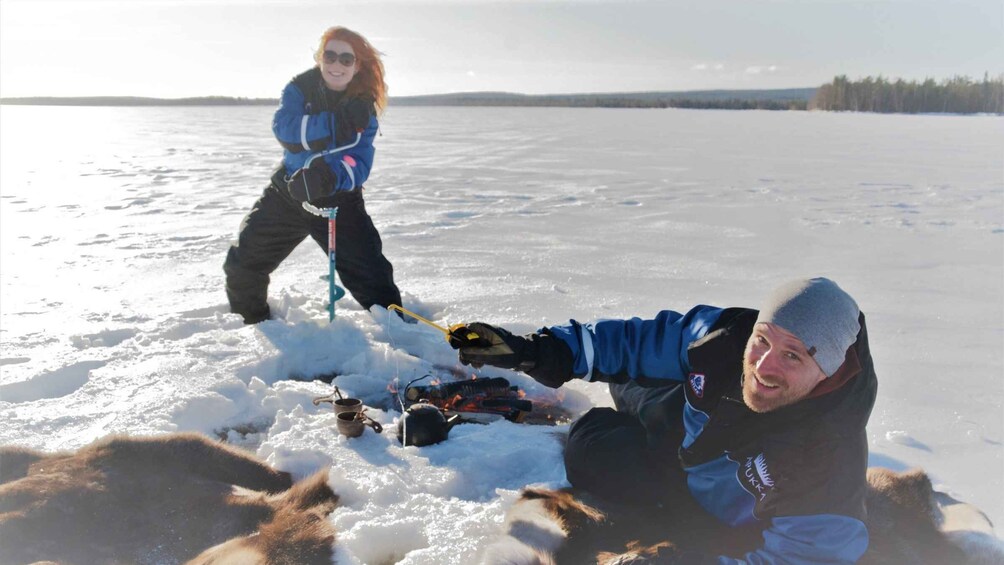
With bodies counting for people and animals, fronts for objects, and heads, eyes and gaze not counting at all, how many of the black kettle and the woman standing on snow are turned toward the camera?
1

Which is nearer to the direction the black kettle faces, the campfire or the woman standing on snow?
the campfire

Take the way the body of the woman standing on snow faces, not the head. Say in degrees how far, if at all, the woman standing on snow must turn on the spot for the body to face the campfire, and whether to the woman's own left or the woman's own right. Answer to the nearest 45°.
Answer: approximately 45° to the woman's own left

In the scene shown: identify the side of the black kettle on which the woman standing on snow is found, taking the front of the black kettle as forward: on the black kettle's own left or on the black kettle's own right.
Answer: on the black kettle's own left

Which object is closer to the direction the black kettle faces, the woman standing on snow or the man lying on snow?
the man lying on snow

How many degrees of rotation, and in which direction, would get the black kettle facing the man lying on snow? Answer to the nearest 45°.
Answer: approximately 45° to its right

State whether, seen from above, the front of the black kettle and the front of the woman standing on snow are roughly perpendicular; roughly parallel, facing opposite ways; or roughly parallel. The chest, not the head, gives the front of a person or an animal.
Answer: roughly perpendicular

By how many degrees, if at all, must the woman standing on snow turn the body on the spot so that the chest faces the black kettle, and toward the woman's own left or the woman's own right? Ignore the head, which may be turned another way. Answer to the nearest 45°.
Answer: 0° — they already face it

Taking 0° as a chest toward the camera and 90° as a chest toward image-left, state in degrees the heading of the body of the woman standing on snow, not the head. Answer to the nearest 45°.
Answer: approximately 0°

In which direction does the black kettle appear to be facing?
to the viewer's right
